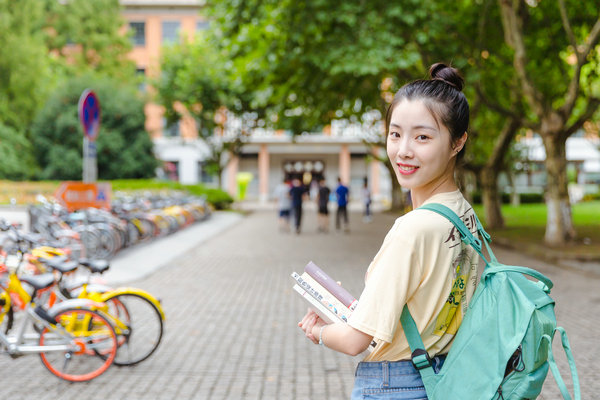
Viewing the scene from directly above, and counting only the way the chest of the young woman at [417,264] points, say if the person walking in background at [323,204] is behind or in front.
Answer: in front

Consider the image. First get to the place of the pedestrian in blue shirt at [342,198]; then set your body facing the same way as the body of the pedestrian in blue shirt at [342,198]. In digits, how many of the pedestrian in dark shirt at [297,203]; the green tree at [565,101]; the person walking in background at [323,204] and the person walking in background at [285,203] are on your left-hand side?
3

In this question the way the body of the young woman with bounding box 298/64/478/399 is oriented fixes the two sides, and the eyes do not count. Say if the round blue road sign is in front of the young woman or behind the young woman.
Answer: in front

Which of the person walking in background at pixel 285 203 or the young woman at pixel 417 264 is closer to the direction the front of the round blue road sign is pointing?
the young woman

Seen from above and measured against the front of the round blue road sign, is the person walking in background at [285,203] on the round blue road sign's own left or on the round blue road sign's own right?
on the round blue road sign's own left

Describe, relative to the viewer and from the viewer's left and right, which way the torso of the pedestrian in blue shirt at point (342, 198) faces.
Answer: facing away from the viewer

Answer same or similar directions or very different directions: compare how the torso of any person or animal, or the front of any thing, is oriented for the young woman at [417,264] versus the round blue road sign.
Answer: very different directions

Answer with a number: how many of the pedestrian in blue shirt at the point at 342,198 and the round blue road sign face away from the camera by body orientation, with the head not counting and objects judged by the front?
1

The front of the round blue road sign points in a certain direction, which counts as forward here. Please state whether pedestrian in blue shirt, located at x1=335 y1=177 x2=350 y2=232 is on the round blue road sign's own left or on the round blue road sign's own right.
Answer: on the round blue road sign's own left

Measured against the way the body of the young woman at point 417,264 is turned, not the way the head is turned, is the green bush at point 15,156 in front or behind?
in front

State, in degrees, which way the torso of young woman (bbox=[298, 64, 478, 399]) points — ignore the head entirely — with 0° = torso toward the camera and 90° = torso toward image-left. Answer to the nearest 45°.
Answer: approximately 135°

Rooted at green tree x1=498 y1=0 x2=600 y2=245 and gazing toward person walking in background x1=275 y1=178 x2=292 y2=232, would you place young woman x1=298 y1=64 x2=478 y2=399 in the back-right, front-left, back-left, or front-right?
back-left

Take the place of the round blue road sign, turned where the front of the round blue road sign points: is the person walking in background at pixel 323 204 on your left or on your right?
on your left
